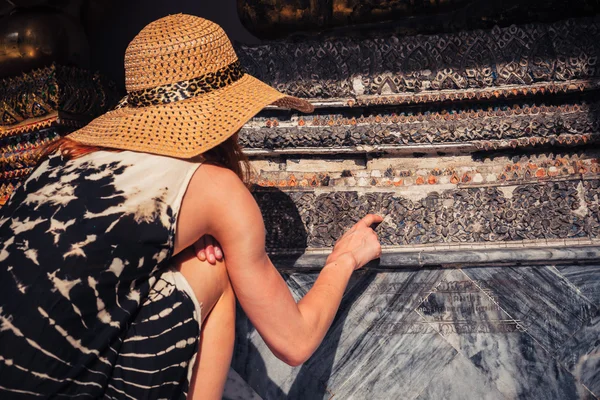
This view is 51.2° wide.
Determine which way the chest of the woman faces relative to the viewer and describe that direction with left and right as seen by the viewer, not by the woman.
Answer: facing away from the viewer and to the right of the viewer

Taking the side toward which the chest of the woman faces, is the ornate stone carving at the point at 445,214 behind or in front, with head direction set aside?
in front

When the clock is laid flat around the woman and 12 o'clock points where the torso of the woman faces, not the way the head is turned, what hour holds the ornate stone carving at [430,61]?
The ornate stone carving is roughly at 12 o'clock from the woman.

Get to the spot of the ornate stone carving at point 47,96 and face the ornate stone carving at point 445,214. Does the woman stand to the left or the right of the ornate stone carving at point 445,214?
right

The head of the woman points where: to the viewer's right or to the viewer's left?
to the viewer's right

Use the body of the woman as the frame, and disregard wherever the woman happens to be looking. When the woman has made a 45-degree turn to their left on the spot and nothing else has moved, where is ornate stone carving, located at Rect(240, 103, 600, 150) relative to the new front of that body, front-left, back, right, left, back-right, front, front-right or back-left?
front-right

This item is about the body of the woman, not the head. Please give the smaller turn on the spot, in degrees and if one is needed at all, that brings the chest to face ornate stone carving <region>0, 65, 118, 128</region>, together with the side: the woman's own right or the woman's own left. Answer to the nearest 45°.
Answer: approximately 45° to the woman's own left
